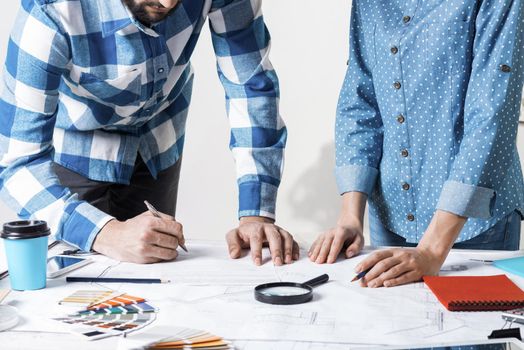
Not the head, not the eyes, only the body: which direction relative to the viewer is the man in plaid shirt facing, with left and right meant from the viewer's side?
facing the viewer and to the right of the viewer

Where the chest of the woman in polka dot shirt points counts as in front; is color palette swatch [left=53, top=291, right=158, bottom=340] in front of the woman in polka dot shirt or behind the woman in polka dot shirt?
in front

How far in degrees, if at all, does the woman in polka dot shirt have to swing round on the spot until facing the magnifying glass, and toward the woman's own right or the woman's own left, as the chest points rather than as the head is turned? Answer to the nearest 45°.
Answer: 0° — they already face it

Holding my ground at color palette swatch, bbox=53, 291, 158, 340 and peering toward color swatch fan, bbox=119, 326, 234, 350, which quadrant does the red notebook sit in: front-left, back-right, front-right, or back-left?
front-left

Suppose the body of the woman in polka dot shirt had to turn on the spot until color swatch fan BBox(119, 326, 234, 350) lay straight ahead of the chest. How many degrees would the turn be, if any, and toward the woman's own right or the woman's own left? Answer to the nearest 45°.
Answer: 0° — they already face it

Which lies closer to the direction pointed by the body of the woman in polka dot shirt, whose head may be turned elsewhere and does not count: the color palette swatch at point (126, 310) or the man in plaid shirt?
the color palette swatch

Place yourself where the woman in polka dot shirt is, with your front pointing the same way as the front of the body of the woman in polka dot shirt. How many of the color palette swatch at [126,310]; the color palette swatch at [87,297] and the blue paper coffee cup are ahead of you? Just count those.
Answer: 3

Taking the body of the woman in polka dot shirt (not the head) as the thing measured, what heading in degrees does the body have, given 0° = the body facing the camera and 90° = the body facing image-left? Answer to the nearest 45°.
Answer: approximately 45°

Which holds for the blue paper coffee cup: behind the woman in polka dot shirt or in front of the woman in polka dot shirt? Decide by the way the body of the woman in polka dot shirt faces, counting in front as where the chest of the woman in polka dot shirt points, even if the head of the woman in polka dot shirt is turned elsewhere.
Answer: in front

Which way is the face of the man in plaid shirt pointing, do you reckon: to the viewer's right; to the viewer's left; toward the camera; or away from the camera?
toward the camera

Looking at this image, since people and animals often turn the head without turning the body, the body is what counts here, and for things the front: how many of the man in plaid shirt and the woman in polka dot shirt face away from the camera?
0

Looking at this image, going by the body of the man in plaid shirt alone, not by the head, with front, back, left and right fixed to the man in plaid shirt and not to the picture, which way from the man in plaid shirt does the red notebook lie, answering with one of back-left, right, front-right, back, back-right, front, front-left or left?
front
